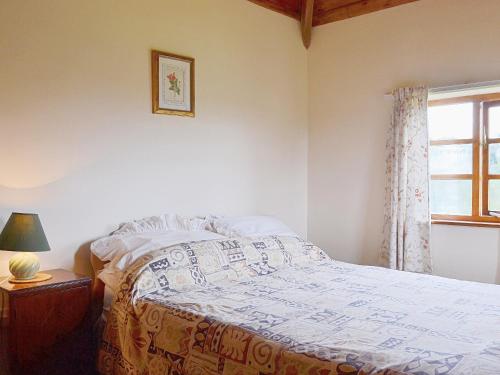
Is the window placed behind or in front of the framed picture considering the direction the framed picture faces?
in front

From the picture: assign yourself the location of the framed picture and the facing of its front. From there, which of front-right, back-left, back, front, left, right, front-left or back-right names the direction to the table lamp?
right

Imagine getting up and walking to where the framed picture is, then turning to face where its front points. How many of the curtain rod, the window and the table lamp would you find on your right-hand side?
1

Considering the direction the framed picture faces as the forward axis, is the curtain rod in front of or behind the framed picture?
in front

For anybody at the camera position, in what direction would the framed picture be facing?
facing the viewer and to the right of the viewer

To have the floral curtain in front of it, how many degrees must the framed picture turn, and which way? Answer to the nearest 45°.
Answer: approximately 45° to its left
